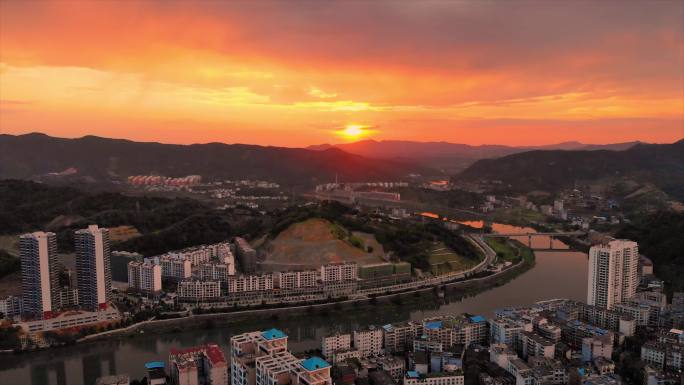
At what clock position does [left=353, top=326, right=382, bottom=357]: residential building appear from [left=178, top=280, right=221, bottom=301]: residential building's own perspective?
[left=353, top=326, right=382, bottom=357]: residential building is roughly at 11 o'clock from [left=178, top=280, right=221, bottom=301]: residential building.

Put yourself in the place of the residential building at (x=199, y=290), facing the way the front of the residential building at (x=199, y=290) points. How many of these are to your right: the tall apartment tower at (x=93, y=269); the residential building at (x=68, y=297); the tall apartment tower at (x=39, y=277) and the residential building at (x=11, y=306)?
4

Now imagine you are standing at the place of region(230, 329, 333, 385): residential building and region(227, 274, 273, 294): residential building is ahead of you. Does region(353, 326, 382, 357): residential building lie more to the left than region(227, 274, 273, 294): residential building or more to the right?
right

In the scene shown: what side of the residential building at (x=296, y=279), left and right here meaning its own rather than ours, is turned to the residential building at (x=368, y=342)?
front

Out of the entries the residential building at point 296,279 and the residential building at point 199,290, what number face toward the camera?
2

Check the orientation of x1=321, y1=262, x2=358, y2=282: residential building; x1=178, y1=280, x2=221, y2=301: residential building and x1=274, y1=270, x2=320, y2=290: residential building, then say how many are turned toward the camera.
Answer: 3

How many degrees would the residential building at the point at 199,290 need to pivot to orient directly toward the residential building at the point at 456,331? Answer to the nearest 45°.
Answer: approximately 45° to its left

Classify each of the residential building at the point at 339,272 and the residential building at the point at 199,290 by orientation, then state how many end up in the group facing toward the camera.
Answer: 2

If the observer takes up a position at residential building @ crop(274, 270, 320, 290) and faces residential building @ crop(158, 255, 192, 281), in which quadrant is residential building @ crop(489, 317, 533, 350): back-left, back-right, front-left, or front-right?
back-left

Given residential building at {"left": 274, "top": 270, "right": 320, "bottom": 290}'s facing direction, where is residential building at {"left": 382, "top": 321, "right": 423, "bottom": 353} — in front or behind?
in front

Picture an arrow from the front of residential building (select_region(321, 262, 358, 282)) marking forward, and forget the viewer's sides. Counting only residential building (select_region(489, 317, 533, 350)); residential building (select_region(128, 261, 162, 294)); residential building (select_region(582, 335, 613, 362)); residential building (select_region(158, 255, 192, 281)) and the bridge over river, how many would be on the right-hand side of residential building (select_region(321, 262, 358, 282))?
2

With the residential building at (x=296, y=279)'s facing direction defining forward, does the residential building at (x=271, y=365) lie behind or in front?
in front

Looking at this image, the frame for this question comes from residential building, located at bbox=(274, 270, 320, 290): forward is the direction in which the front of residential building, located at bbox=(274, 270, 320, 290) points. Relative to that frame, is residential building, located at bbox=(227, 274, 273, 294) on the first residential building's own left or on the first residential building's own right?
on the first residential building's own right
